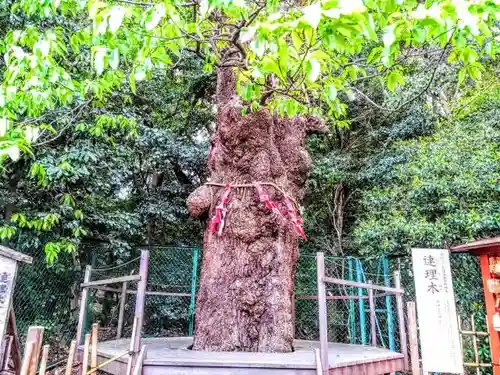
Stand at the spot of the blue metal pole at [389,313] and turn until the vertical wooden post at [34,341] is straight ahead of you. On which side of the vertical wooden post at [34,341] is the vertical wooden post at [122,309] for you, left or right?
right

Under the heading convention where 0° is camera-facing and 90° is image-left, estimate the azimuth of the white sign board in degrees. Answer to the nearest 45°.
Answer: approximately 0°

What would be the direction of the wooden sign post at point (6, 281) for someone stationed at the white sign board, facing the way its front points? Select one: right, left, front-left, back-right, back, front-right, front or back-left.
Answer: front-right

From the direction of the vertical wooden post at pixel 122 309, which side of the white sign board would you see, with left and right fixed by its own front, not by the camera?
right

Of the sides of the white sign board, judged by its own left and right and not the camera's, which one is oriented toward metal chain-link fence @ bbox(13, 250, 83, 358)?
right

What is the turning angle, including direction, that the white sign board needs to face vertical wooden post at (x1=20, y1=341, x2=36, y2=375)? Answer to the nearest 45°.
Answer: approximately 45° to its right

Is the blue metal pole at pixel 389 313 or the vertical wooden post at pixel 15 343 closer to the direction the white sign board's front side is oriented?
the vertical wooden post
